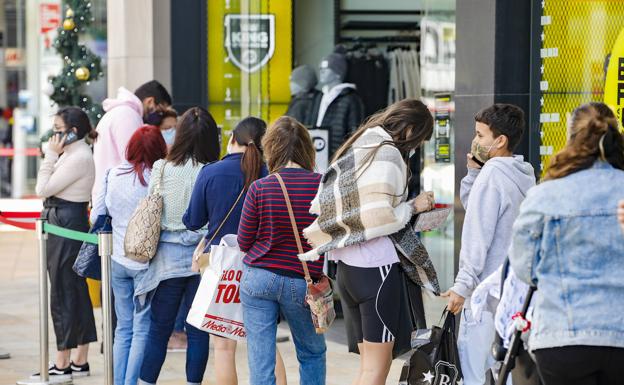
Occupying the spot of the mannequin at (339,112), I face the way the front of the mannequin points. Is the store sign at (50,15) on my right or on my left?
on my right

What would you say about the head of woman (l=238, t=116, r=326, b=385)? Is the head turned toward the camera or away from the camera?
away from the camera

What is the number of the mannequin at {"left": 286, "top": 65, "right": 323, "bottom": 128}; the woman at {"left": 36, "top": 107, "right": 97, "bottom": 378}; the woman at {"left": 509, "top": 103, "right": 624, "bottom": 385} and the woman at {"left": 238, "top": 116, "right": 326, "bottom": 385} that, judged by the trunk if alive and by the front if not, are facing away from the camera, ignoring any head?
2

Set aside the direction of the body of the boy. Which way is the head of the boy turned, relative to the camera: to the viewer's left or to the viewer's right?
to the viewer's left

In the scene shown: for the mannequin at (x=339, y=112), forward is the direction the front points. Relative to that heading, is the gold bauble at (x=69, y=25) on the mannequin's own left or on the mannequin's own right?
on the mannequin's own right

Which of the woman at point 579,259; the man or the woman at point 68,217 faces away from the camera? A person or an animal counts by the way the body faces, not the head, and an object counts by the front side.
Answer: the woman at point 579,259

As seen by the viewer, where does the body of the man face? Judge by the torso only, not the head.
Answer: to the viewer's right

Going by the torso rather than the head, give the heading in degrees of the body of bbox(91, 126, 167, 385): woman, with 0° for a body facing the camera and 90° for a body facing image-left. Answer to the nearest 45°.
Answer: approximately 225°

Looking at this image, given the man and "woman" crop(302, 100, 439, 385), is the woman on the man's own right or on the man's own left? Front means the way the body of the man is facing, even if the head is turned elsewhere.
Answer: on the man's own right

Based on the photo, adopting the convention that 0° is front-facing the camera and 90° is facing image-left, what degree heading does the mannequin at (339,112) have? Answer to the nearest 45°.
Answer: approximately 45°

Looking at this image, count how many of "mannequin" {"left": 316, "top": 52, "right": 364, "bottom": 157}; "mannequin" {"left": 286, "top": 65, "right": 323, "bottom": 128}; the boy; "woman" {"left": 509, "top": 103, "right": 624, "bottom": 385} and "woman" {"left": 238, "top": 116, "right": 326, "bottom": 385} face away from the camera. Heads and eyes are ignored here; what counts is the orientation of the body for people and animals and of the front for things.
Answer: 2

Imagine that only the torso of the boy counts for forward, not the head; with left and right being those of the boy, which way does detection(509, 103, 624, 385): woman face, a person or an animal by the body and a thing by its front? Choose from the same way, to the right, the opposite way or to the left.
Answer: to the right

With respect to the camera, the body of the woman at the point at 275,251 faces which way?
away from the camera

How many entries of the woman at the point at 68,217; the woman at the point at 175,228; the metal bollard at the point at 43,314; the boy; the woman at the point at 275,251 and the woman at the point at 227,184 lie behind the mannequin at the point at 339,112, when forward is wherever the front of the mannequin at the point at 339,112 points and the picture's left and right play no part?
0

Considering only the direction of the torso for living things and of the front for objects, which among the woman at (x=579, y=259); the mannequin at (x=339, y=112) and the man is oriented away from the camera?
the woman

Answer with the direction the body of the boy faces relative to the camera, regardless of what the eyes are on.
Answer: to the viewer's left
